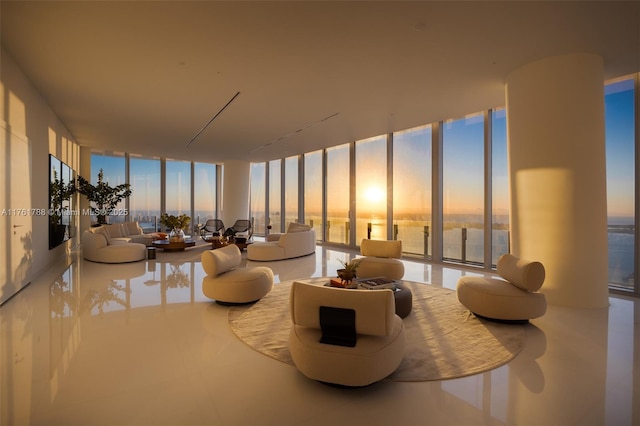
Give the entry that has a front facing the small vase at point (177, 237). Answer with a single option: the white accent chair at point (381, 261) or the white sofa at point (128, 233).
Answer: the white sofa

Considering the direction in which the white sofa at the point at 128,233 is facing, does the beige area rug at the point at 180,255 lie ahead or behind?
ahead

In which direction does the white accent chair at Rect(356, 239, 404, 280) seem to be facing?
toward the camera

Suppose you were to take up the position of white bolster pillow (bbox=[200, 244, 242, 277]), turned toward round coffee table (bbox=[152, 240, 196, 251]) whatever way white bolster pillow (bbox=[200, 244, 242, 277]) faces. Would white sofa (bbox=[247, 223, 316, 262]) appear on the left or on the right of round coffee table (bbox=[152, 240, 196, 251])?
right

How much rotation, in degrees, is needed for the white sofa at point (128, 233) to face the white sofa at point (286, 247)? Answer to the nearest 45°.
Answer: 0° — it already faces it

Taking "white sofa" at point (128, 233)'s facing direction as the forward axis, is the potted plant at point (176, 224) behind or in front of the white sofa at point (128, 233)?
in front

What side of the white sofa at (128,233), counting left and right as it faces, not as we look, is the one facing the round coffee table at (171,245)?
front

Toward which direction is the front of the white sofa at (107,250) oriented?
to the viewer's right

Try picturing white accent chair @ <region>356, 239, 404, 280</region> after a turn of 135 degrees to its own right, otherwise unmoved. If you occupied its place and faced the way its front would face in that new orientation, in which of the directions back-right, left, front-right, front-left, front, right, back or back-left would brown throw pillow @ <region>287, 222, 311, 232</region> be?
front

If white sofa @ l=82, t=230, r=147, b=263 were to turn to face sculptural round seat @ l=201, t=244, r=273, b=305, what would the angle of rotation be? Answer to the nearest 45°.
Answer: approximately 90° to its right
